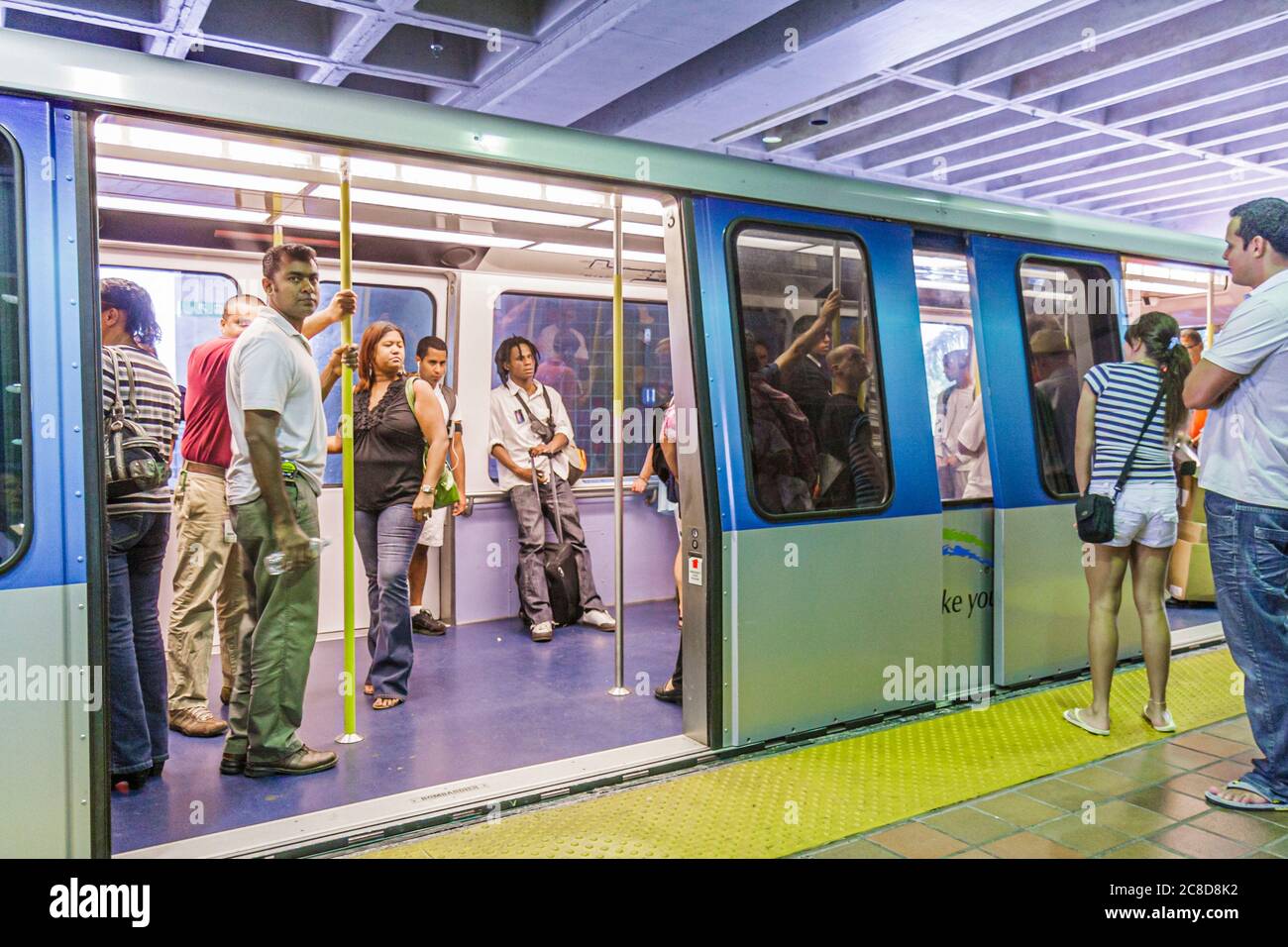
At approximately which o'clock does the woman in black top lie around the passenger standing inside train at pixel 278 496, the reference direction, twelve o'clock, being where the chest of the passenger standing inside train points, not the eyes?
The woman in black top is roughly at 10 o'clock from the passenger standing inside train.

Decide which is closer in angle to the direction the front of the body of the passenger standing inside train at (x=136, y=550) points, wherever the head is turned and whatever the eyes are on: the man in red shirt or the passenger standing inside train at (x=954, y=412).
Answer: the man in red shirt

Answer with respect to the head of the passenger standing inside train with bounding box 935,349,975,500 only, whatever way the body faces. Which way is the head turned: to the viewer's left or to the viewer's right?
to the viewer's left

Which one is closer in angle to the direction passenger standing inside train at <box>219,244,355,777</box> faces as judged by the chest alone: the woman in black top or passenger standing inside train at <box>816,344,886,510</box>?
the passenger standing inside train

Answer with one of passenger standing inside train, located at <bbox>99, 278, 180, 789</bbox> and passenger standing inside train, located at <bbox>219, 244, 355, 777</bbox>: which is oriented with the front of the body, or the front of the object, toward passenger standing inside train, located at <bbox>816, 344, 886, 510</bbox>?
passenger standing inside train, located at <bbox>219, 244, 355, 777</bbox>

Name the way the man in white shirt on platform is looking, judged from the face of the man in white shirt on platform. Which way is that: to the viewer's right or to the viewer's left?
to the viewer's left

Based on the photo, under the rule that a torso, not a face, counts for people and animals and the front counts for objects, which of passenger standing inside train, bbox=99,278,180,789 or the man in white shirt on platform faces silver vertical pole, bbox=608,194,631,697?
the man in white shirt on platform

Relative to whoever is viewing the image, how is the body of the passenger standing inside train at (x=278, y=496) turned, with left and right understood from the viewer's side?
facing to the right of the viewer

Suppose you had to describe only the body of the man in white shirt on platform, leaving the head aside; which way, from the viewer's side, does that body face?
to the viewer's left
